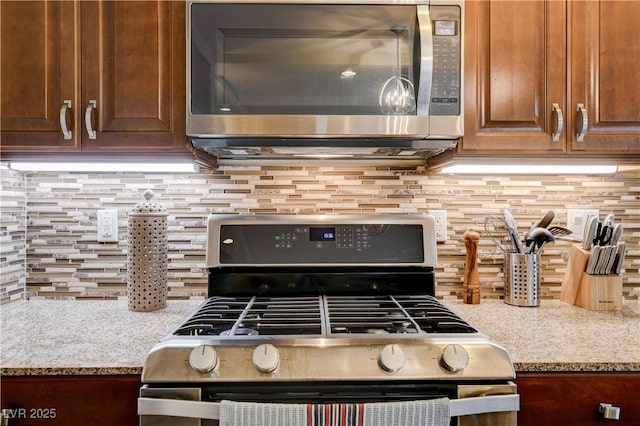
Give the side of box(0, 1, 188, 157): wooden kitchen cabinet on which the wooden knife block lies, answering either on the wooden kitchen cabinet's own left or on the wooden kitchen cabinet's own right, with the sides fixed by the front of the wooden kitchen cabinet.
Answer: on the wooden kitchen cabinet's own left

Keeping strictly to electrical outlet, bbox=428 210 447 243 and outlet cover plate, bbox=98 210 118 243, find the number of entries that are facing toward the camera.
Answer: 2

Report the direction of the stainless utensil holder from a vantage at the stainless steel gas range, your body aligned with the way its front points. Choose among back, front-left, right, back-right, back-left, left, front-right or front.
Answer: back-left

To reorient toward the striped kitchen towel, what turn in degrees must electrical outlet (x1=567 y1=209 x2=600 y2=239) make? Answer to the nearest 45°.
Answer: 0° — it already faces it
